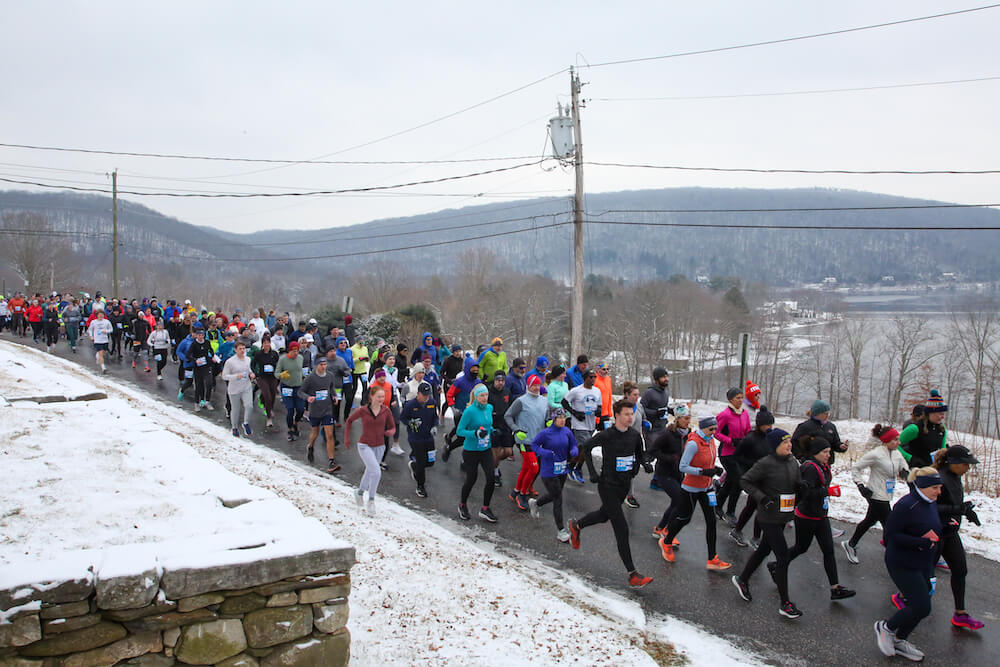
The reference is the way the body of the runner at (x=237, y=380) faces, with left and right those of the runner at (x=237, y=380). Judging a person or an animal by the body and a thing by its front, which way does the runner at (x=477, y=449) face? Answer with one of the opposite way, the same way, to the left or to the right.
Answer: the same way

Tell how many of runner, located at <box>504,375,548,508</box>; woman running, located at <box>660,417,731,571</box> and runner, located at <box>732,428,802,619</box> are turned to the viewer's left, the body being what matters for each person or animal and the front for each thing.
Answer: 0

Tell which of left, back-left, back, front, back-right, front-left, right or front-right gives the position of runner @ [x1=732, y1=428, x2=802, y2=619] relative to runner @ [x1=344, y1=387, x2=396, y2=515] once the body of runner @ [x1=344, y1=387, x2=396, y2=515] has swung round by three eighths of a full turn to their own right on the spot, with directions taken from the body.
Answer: back-left

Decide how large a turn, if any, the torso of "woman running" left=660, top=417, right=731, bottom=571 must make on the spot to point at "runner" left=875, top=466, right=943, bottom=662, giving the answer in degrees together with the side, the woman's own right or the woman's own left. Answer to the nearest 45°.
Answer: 0° — they already face them

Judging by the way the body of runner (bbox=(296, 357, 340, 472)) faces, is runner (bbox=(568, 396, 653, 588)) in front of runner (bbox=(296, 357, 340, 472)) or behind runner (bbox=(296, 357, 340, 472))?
in front

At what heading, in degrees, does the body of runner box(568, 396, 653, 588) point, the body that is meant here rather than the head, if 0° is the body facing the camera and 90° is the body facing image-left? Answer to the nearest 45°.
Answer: approximately 315°

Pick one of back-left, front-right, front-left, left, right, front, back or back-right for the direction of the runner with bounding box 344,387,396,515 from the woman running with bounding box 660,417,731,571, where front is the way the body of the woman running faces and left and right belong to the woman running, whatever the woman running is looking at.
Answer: back-right

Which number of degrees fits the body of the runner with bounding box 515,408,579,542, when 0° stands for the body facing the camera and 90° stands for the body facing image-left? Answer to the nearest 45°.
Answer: approximately 315°

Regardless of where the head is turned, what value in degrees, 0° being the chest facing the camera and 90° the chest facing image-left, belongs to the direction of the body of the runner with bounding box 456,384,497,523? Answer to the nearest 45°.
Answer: approximately 315°

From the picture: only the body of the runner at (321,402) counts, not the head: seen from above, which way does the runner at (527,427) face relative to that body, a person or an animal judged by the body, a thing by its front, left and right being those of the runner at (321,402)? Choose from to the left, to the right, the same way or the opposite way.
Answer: the same way

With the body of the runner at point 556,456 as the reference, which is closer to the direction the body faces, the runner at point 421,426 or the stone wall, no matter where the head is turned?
the stone wall

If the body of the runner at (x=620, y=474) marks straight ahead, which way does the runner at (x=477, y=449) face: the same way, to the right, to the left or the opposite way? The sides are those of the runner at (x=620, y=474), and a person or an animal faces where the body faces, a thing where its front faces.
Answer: the same way

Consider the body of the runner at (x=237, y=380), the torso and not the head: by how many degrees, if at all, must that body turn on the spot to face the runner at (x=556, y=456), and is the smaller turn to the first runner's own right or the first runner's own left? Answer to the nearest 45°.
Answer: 0° — they already face them

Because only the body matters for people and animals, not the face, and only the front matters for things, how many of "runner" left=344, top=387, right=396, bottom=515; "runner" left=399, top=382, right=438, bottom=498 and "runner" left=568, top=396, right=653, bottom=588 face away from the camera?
0
